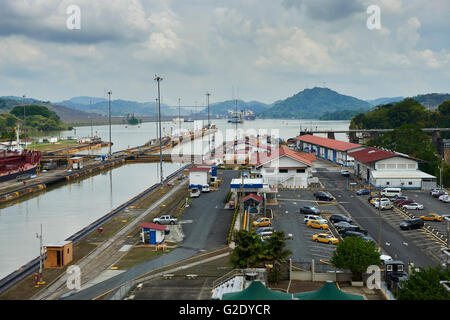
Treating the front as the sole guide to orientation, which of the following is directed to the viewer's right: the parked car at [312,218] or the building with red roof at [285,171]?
the parked car

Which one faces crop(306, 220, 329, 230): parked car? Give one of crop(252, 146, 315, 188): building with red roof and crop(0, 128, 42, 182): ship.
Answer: the building with red roof

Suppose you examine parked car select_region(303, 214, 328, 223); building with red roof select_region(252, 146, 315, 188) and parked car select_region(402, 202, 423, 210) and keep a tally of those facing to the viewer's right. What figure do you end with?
1

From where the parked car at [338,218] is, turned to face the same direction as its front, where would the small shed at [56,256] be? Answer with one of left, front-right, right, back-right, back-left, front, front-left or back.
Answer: back-right

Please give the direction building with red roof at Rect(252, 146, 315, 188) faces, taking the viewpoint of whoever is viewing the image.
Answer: facing the viewer

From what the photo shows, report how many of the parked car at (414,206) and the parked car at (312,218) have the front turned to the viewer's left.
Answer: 1

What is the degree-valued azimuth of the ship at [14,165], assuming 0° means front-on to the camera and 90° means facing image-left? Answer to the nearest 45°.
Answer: approximately 225°

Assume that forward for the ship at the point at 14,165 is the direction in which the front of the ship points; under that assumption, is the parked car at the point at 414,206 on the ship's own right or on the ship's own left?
on the ship's own right

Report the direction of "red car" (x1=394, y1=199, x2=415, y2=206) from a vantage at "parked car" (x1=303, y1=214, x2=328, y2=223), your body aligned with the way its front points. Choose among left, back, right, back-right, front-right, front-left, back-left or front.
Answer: front-left

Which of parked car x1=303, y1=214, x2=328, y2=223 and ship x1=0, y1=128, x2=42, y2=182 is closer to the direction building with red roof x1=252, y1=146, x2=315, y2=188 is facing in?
the parked car

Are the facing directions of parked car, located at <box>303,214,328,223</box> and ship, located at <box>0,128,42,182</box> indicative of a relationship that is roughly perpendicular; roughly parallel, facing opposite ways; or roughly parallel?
roughly perpendicular

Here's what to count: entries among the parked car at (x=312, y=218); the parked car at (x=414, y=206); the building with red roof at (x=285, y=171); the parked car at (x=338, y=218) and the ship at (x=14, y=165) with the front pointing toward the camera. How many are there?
1

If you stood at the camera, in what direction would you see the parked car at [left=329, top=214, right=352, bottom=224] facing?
facing to the right of the viewer

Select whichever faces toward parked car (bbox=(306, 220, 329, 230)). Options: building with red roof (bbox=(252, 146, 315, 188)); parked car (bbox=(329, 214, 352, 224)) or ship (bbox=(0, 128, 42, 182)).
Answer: the building with red roof

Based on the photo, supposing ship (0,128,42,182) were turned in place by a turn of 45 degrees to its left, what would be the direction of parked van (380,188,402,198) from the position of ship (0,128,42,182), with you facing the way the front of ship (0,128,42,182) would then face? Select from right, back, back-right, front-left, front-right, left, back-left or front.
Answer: back-right

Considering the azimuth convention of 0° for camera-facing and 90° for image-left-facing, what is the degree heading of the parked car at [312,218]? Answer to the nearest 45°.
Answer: approximately 270°
